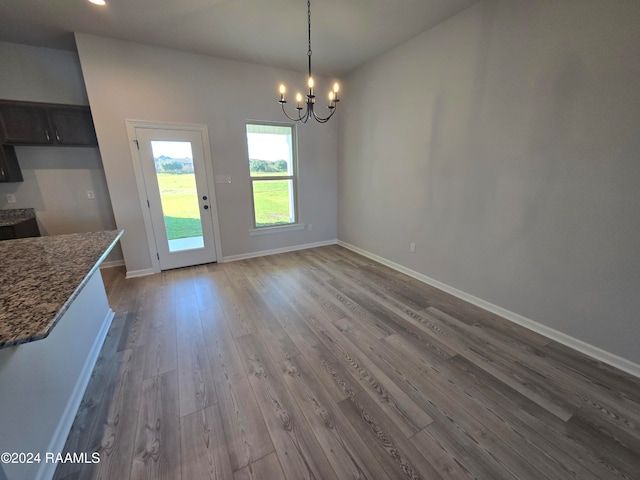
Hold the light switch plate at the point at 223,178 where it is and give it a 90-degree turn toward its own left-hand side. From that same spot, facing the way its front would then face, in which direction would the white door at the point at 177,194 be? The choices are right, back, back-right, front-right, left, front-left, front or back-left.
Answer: back

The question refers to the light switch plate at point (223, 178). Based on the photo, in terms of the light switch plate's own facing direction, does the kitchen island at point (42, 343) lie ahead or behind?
ahead

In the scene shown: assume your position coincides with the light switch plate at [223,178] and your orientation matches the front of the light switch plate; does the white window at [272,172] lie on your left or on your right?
on your left

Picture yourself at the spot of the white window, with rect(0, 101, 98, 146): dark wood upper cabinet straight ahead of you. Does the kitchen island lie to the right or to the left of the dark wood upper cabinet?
left

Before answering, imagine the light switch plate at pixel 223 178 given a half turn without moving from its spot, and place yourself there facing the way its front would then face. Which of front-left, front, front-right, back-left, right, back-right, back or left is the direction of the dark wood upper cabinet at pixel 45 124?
left

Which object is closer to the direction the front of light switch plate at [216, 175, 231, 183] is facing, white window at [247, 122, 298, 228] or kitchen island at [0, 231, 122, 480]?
the kitchen island

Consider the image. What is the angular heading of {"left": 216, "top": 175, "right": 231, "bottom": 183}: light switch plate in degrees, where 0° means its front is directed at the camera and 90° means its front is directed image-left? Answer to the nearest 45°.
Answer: approximately 0°
